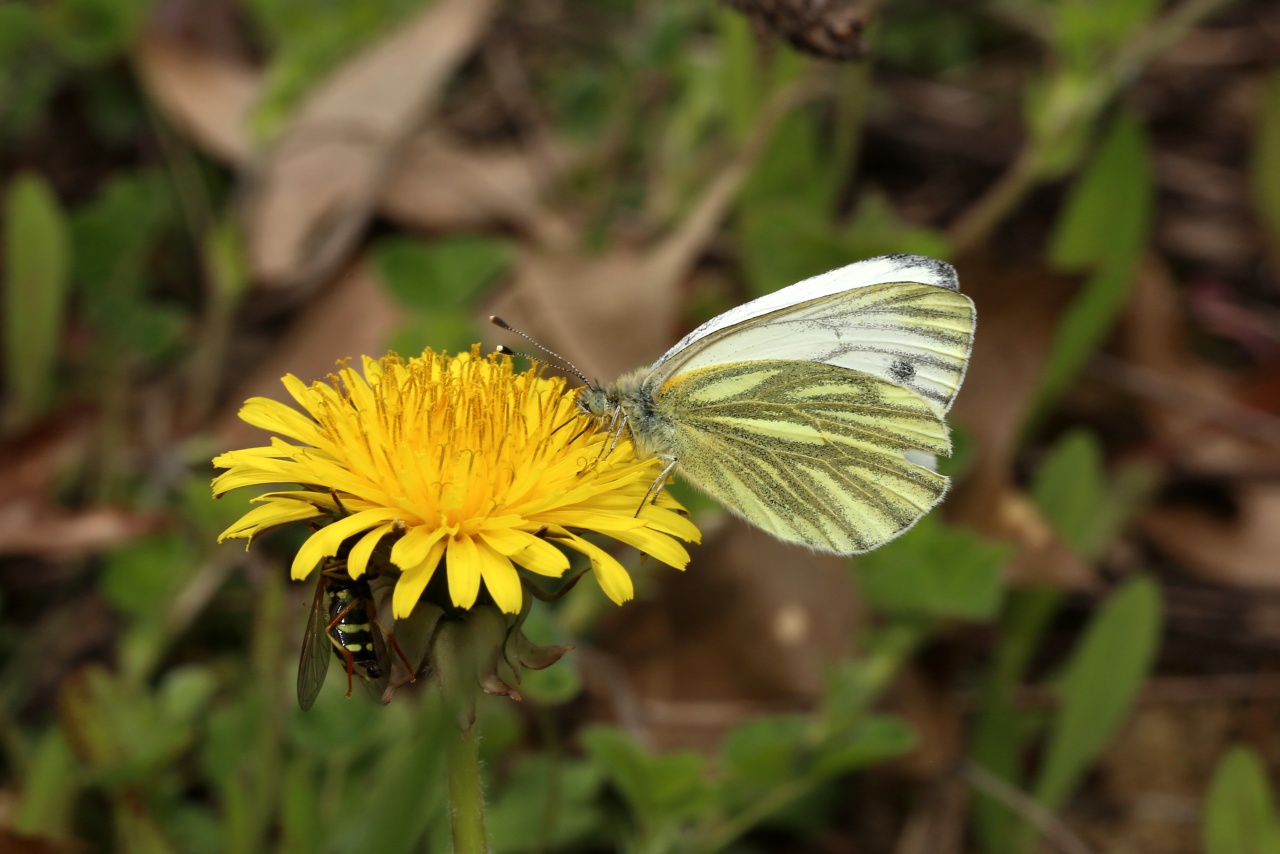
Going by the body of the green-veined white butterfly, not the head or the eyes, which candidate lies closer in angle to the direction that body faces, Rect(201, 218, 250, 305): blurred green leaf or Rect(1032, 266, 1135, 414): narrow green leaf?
the blurred green leaf

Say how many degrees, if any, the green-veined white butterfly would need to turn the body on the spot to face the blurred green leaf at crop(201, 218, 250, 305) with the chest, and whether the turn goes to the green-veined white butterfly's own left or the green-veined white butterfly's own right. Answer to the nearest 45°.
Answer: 0° — it already faces it

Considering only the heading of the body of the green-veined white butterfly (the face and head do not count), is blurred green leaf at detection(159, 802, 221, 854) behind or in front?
in front

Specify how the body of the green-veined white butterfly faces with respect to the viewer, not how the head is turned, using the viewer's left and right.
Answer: facing to the left of the viewer

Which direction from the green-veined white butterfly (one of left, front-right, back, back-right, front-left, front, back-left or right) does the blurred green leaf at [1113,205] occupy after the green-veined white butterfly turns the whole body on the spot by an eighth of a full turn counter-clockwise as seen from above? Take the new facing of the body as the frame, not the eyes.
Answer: back

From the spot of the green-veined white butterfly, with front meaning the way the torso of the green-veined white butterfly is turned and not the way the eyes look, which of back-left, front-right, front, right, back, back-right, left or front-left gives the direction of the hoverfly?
front-left

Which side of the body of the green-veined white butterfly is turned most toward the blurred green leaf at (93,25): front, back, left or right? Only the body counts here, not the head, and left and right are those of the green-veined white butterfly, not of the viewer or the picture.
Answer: front

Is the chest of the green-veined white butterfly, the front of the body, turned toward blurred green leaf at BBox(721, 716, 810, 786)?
no

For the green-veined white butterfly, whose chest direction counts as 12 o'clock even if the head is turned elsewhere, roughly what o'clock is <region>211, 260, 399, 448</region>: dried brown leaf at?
The dried brown leaf is roughly at 1 o'clock from the green-veined white butterfly.

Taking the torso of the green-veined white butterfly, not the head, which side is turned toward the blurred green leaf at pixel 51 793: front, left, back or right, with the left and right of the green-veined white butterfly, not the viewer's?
front

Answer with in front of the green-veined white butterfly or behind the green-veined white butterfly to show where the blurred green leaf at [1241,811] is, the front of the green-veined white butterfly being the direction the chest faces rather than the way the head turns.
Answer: behind
